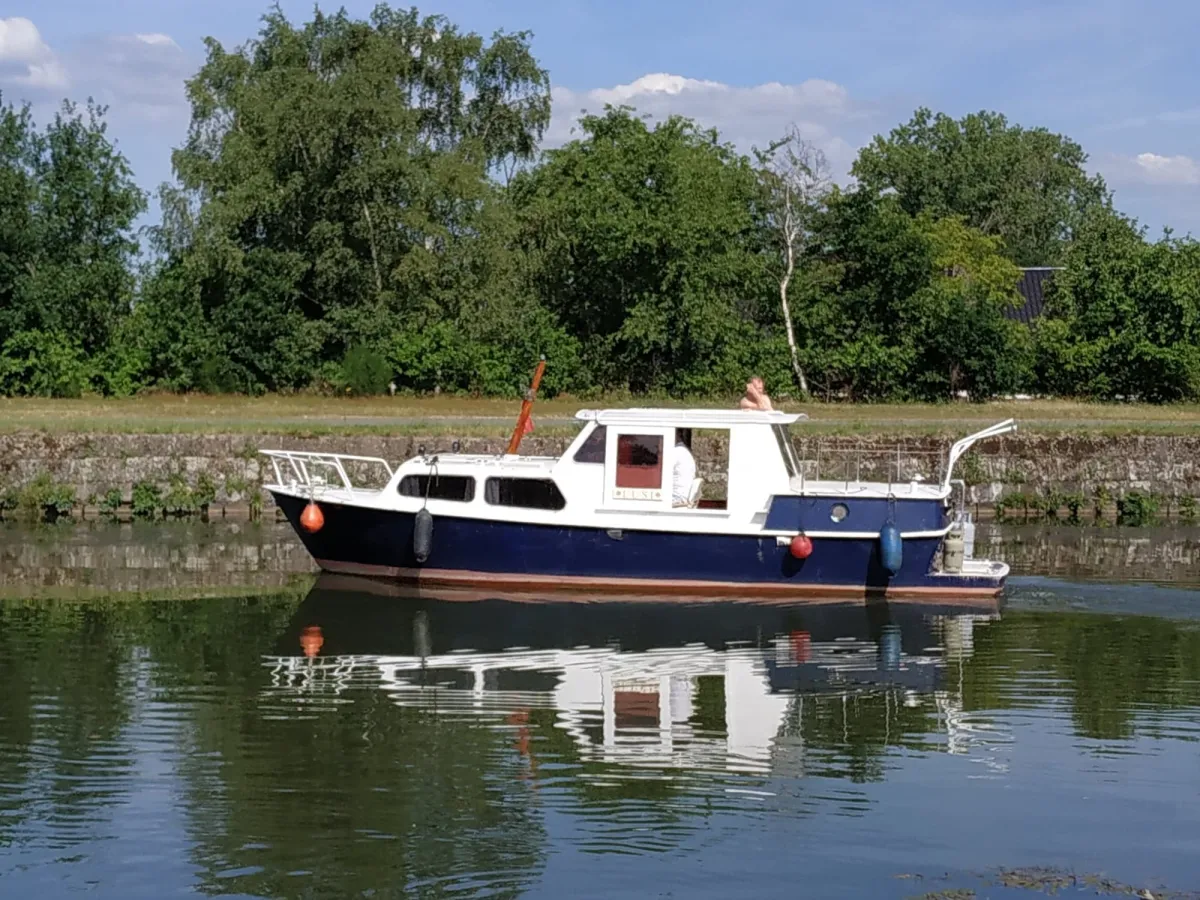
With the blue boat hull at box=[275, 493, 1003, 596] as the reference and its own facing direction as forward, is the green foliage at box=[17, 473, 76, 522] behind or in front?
in front

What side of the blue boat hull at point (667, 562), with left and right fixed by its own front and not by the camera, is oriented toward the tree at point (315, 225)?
right

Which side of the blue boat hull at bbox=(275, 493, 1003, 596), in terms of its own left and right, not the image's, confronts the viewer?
left

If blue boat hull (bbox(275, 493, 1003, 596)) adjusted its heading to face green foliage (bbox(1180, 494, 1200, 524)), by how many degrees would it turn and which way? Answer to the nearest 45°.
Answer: approximately 135° to its right

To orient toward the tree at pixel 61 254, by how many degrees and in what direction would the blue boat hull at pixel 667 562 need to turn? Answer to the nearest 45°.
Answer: approximately 45° to its right

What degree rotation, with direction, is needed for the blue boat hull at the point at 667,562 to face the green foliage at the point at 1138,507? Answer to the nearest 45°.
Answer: approximately 135° to its right

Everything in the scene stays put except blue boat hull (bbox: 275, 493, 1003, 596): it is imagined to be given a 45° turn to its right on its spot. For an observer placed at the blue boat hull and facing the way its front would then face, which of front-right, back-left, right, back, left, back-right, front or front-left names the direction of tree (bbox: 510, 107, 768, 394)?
front-right

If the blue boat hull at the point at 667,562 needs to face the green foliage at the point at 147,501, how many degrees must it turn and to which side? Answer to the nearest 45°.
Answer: approximately 45° to its right

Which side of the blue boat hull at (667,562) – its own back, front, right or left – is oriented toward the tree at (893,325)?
right

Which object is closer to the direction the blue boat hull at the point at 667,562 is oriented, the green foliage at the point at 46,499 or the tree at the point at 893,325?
the green foliage
